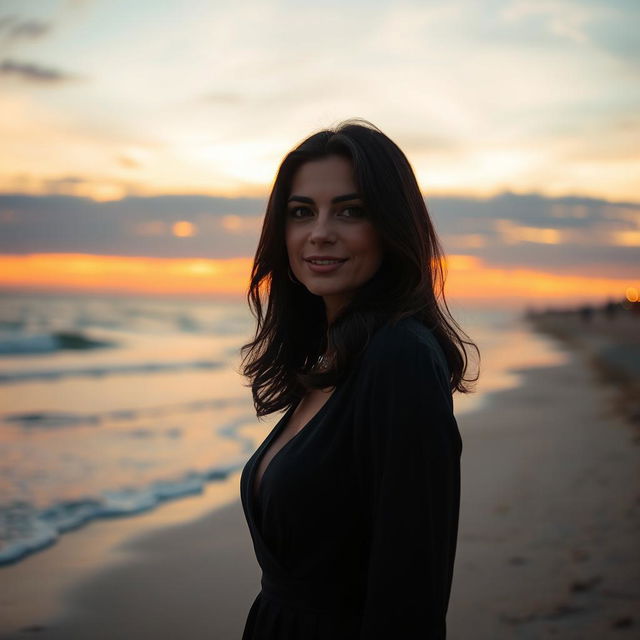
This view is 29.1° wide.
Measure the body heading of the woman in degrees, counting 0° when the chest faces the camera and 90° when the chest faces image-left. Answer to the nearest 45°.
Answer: approximately 45°
